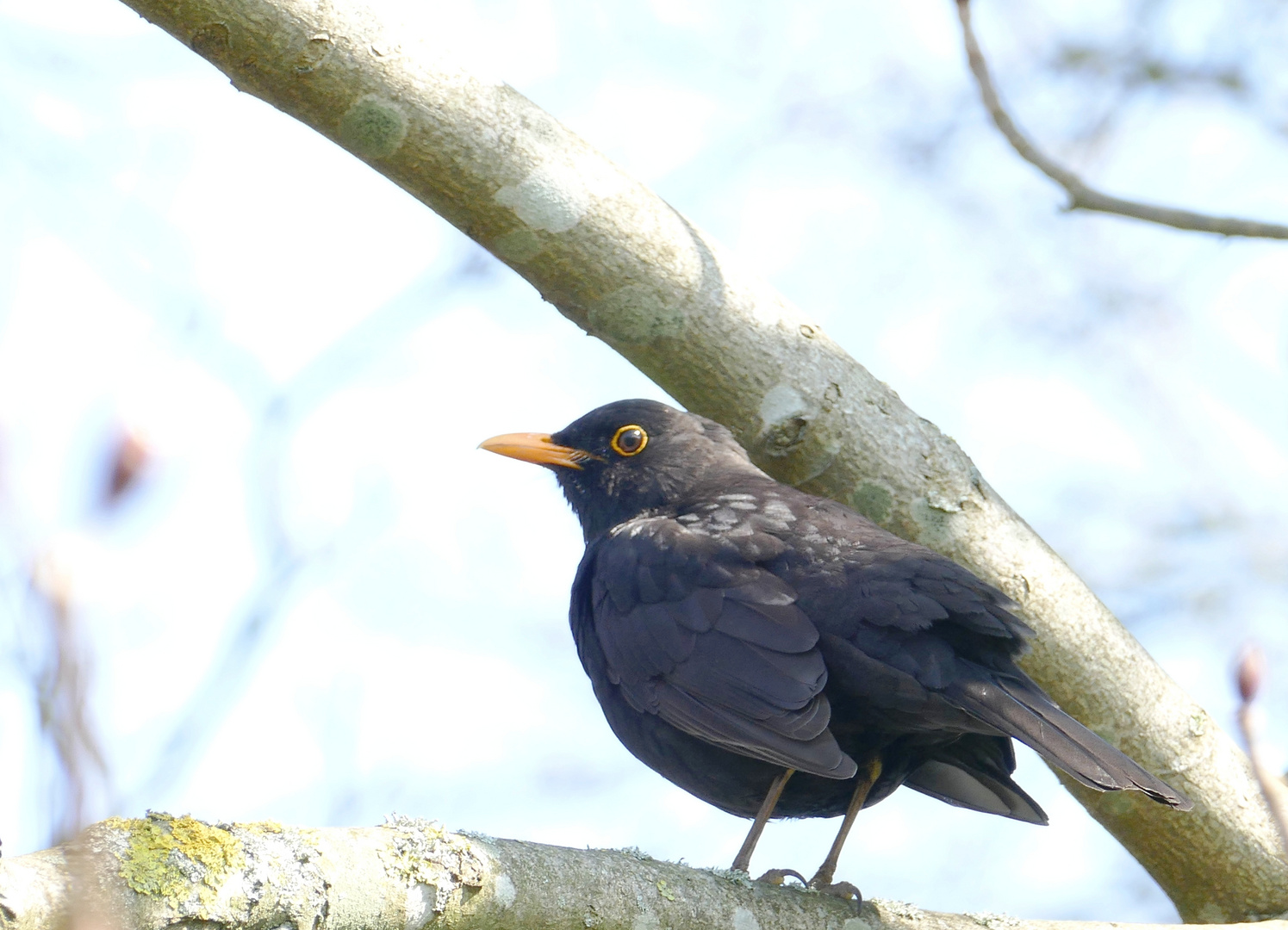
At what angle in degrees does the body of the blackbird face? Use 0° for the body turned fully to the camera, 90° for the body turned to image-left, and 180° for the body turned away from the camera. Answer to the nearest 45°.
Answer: approximately 90°
